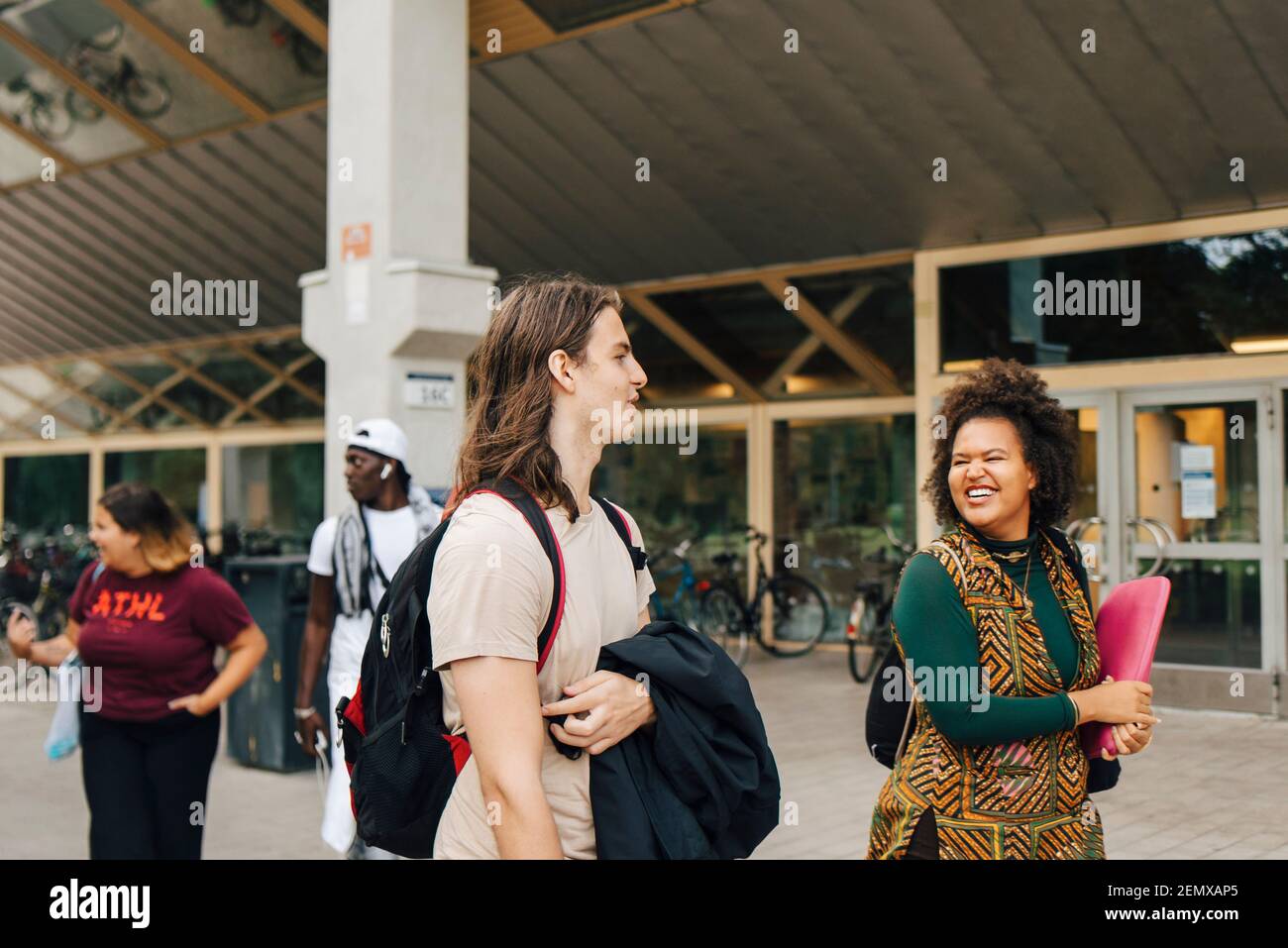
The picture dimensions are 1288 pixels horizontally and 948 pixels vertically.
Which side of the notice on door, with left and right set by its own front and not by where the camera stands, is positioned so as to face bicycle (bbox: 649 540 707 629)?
right

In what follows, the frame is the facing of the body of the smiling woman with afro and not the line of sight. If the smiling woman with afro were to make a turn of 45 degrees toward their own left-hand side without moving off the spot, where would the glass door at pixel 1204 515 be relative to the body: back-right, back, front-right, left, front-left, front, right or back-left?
left

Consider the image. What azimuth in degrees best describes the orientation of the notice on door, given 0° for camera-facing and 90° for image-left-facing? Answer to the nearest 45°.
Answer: approximately 0°

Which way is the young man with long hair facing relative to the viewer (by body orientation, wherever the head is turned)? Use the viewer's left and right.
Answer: facing to the right of the viewer

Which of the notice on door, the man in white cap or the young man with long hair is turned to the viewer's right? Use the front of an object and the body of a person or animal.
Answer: the young man with long hair

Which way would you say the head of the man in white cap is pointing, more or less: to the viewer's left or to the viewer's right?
to the viewer's left

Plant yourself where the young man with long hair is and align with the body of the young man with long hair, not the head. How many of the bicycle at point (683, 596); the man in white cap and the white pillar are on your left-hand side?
3

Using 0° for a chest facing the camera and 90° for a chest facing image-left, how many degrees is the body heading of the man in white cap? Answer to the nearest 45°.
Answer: approximately 0°

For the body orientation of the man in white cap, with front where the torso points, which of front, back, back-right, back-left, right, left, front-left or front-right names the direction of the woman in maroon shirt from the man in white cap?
front-right

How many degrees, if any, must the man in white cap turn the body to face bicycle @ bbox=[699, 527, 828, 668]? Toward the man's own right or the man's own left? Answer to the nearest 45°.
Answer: approximately 135° to the man's own left

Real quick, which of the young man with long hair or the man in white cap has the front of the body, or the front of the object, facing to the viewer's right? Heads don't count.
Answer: the young man with long hair

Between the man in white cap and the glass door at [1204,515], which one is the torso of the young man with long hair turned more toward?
the glass door
